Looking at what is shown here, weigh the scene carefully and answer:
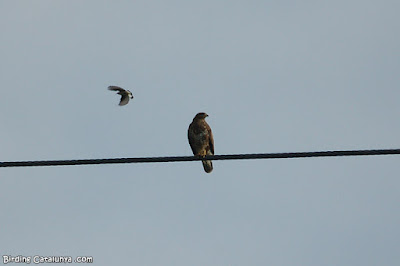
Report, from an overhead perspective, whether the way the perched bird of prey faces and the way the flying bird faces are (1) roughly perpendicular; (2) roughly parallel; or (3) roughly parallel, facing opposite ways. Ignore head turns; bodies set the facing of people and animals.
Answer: roughly perpendicular

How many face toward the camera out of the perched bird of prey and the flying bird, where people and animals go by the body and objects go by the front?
1

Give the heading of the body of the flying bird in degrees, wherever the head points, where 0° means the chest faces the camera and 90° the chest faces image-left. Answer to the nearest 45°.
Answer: approximately 270°

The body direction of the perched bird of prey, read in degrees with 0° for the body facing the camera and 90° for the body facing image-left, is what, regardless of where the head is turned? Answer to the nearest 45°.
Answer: approximately 0°

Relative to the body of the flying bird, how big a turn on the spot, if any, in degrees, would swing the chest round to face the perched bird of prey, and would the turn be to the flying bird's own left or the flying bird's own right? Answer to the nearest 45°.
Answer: approximately 45° to the flying bird's own left

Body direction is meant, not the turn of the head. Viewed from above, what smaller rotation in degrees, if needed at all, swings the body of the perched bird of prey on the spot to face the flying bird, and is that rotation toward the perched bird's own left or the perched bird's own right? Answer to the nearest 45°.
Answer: approximately 45° to the perched bird's own right
